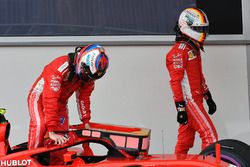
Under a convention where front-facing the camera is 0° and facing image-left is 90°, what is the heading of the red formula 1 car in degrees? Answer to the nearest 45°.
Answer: approximately 270°
